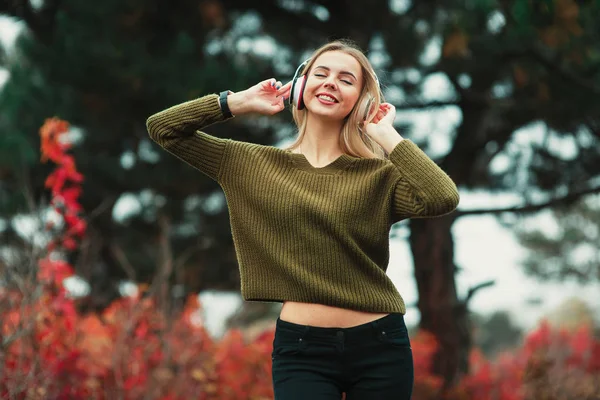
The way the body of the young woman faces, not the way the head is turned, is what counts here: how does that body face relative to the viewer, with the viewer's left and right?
facing the viewer

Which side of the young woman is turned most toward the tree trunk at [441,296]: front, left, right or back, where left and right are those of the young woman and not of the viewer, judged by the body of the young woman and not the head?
back

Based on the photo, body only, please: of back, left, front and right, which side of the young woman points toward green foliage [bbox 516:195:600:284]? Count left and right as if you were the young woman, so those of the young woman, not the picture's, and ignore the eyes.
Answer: back
